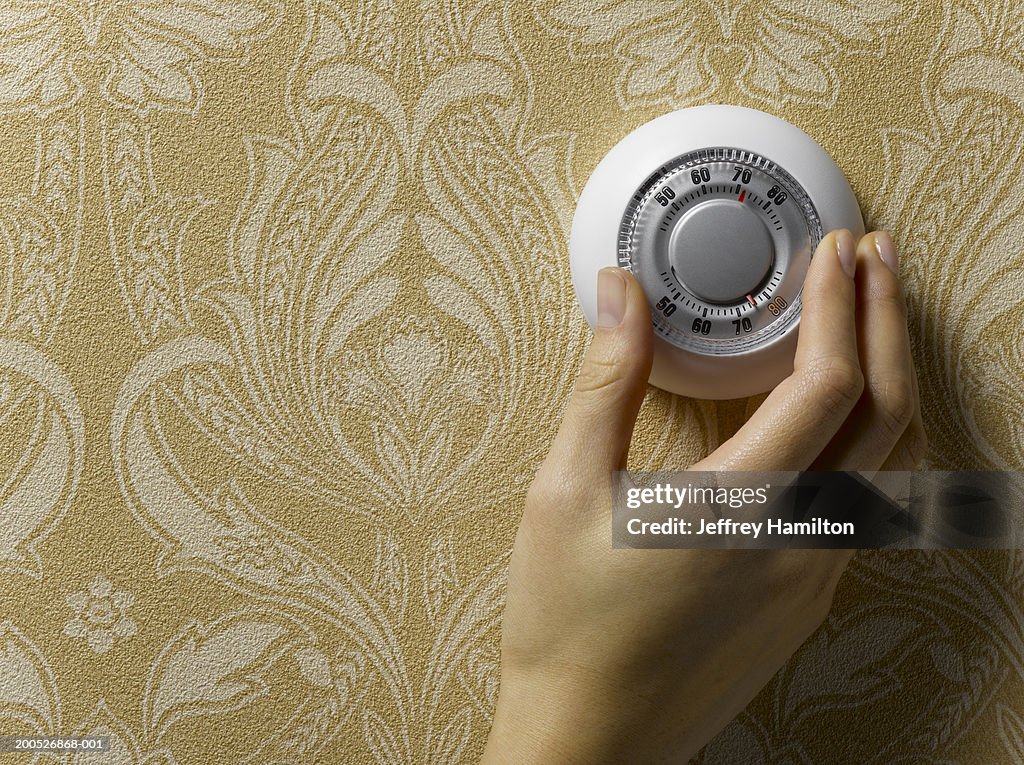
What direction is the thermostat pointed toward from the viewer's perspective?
toward the camera
